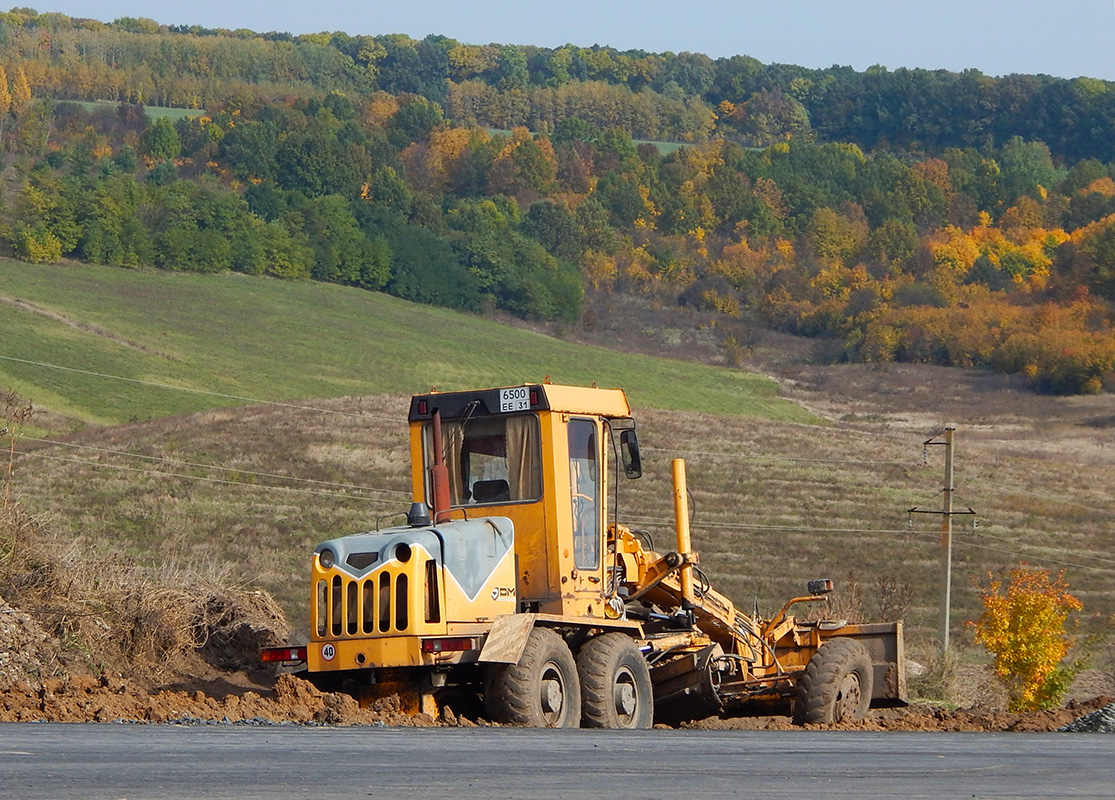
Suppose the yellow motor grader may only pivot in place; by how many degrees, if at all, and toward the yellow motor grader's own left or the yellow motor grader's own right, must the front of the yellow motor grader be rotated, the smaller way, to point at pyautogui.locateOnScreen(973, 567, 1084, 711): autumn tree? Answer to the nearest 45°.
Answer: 0° — it already faces it

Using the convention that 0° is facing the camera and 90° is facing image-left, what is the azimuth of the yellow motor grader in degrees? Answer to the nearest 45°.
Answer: approximately 225°

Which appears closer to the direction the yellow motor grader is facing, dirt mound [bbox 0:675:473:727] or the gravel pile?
the gravel pile

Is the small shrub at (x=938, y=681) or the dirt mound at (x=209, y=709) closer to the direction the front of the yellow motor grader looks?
the small shrub
